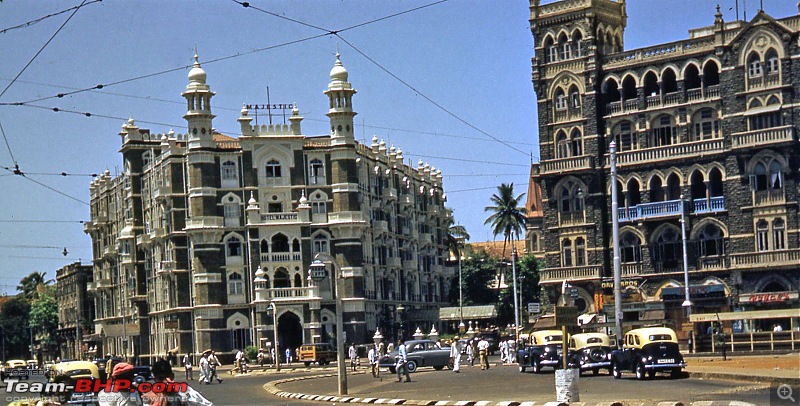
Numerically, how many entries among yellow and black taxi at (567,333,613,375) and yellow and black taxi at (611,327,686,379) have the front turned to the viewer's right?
0

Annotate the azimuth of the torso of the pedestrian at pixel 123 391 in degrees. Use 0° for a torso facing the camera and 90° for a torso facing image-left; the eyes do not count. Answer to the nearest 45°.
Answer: approximately 180°

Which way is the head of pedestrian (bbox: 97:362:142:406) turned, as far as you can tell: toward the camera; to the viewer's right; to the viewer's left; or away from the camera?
away from the camera

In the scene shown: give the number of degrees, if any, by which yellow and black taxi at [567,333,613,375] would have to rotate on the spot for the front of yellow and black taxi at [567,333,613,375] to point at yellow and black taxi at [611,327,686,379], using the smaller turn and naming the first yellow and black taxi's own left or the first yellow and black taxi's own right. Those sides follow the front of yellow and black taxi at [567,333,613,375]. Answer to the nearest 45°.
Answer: approximately 135° to the first yellow and black taxi's own left
